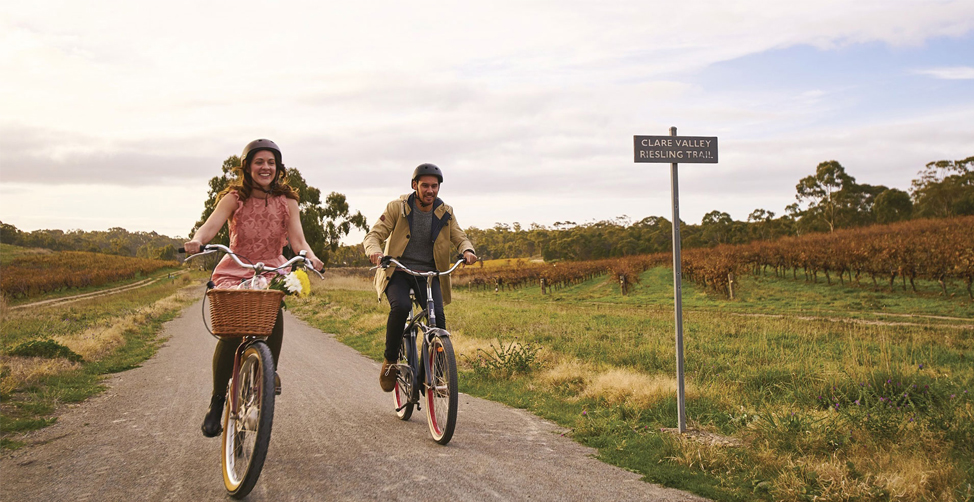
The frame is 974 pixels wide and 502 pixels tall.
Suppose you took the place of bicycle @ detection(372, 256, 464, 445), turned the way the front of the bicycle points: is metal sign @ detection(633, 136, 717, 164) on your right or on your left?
on your left

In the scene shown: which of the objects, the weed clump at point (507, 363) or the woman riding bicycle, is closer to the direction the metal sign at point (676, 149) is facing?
the woman riding bicycle

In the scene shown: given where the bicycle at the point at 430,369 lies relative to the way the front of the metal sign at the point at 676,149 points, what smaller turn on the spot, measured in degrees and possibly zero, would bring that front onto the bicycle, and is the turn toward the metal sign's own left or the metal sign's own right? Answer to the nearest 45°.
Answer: approximately 45° to the metal sign's own right

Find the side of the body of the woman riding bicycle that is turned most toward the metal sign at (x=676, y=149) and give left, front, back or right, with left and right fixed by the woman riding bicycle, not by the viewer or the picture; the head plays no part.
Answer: left

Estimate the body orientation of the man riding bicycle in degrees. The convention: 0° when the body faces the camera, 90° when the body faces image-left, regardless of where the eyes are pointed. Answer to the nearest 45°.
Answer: approximately 0°

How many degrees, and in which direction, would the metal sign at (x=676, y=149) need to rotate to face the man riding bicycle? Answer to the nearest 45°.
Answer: approximately 90° to its right

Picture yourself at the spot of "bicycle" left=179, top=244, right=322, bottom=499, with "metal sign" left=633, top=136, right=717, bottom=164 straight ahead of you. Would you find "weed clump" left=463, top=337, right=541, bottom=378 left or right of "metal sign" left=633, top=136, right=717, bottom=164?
left

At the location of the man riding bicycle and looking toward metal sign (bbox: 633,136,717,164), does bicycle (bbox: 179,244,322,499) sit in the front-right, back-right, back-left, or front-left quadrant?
back-right

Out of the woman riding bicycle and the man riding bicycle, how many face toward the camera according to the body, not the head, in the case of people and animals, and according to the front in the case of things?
2

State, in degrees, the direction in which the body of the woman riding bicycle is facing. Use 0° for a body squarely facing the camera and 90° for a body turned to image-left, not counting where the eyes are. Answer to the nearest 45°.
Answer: approximately 0°
